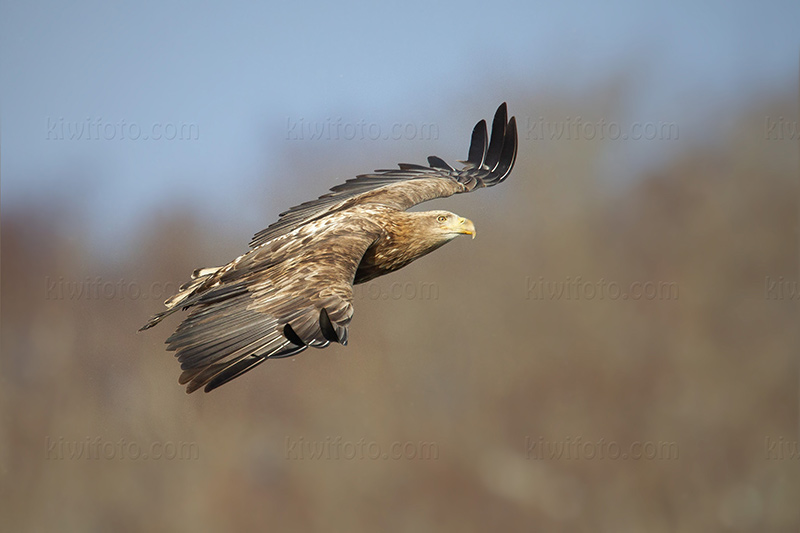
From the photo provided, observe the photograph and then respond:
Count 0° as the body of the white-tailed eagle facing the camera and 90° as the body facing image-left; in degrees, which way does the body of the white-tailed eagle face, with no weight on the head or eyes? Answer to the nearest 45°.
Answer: approximately 270°
